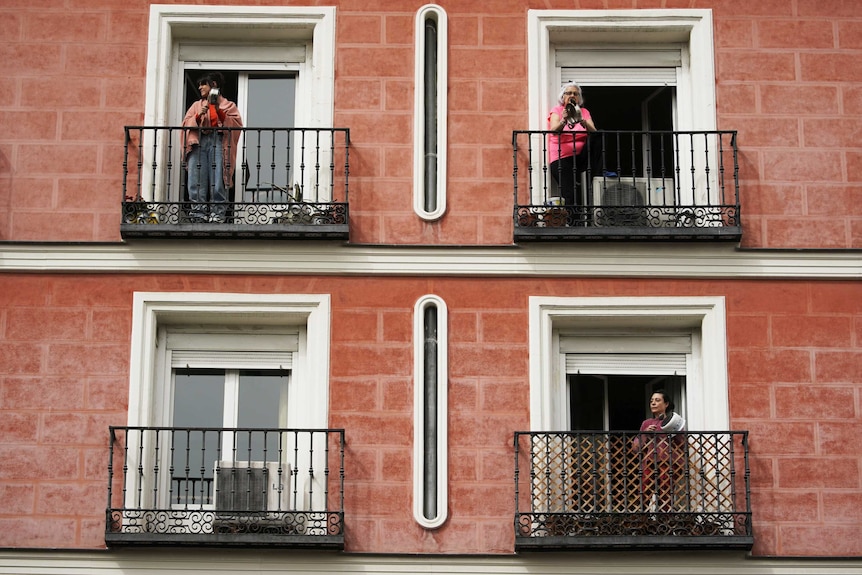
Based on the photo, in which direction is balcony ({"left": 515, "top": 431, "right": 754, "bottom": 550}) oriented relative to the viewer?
toward the camera

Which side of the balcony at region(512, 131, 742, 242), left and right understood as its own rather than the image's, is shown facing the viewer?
front

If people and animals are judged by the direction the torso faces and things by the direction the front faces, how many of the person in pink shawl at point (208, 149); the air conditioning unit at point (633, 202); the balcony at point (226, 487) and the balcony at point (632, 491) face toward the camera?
4

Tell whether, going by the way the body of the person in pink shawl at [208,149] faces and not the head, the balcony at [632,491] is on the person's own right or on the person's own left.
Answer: on the person's own left

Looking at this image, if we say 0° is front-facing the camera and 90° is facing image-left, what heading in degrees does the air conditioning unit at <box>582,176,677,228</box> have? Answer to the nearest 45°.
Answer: approximately 0°

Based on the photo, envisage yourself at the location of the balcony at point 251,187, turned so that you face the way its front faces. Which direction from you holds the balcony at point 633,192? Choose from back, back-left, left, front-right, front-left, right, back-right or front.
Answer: left

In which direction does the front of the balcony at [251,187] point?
toward the camera

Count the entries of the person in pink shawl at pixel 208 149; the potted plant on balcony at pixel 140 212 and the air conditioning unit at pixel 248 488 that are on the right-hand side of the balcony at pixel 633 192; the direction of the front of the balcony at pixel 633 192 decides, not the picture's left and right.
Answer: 3

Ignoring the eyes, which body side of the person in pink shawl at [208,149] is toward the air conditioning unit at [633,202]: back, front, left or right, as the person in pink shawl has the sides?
left
